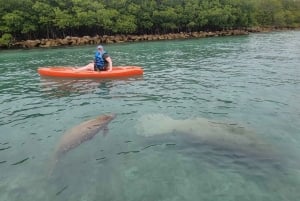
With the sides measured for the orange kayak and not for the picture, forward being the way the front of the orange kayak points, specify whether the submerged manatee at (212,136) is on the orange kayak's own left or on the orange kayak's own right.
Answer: on the orange kayak's own left

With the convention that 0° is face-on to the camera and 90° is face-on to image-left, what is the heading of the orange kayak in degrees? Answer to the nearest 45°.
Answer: approximately 90°

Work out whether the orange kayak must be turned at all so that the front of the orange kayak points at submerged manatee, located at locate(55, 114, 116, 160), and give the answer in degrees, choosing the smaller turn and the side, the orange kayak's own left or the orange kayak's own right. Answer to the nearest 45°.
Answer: approximately 90° to the orange kayak's own left
